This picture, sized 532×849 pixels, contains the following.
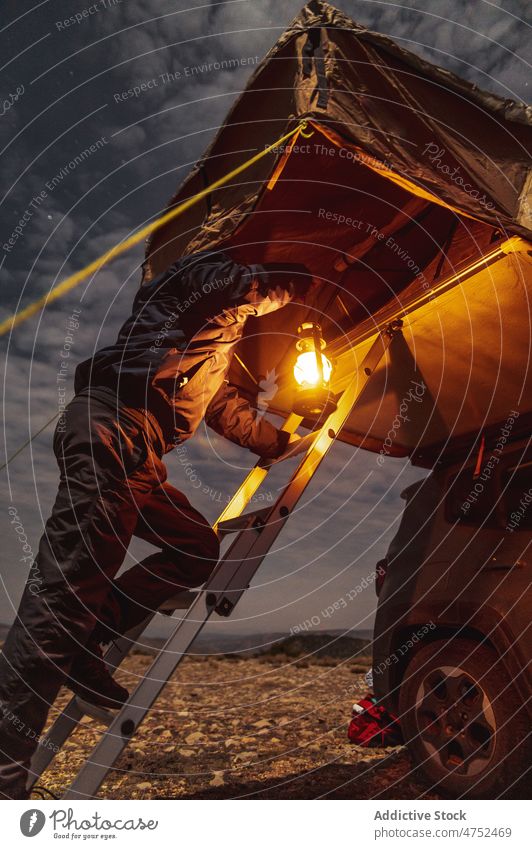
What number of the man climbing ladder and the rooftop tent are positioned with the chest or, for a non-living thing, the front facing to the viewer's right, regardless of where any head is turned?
1

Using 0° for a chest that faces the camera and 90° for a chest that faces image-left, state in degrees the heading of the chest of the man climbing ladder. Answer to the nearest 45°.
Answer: approximately 270°

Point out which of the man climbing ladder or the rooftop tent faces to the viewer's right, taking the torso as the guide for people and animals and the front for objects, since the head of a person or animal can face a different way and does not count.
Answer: the man climbing ladder

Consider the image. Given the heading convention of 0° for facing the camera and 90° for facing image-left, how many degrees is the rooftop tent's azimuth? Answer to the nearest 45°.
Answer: approximately 45°
